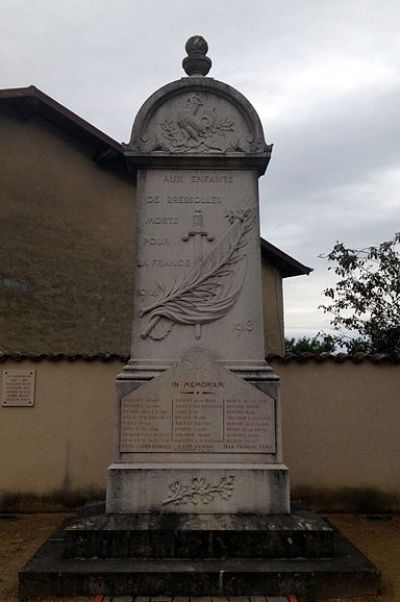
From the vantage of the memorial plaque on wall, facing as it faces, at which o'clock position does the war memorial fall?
The war memorial is roughly at 11 o'clock from the memorial plaque on wall.

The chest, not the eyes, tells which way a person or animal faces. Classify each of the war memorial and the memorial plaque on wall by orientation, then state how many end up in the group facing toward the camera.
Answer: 2

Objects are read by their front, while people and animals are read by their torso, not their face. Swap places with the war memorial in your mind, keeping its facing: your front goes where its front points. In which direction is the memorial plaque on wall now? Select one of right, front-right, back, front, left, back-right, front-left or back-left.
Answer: back-right

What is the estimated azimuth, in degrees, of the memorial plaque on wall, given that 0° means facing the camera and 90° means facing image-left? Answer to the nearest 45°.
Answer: approximately 0°
